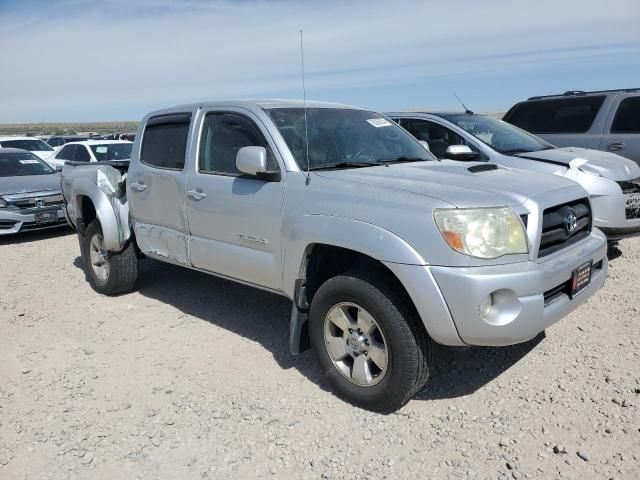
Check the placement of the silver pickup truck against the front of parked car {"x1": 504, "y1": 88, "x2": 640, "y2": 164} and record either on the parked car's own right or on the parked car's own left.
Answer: on the parked car's own right

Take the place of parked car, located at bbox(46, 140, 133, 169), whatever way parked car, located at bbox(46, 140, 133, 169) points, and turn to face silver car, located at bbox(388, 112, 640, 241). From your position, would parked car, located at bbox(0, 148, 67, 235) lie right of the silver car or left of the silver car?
right

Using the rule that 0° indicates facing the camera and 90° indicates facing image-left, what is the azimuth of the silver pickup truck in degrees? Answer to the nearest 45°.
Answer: approximately 315°
